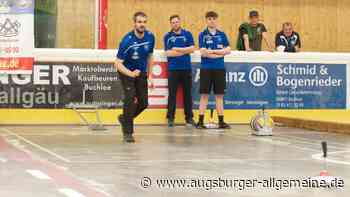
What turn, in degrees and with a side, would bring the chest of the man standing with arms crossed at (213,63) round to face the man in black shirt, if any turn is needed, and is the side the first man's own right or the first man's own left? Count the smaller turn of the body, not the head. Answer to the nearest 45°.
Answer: approximately 135° to the first man's own left

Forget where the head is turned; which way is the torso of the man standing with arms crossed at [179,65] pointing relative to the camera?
toward the camera

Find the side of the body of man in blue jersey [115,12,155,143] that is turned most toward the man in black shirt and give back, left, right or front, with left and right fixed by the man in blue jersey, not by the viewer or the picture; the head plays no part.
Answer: left

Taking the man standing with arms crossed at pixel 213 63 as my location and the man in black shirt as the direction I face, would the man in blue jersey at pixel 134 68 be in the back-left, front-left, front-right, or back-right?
back-right

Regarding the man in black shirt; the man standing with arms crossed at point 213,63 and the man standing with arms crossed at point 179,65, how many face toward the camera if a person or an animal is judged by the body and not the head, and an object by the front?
3

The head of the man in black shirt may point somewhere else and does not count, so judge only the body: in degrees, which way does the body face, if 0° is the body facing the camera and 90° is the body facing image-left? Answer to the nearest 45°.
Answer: approximately 0°

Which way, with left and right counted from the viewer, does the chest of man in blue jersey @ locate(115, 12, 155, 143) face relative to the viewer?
facing the viewer and to the right of the viewer

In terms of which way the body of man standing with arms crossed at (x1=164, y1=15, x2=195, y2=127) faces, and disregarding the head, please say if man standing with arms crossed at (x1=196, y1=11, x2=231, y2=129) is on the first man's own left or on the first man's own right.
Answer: on the first man's own left

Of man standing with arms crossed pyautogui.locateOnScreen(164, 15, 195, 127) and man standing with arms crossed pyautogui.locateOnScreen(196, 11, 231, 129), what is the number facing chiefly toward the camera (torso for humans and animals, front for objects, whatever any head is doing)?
2
